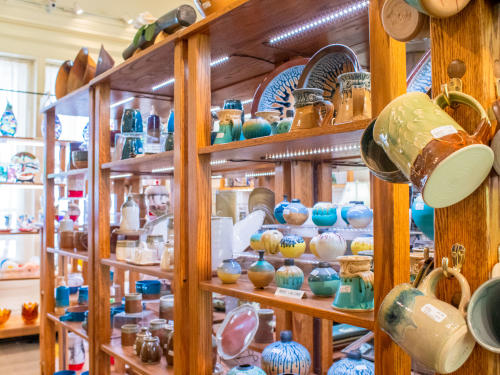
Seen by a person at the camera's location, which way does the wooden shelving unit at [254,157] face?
facing the viewer and to the left of the viewer

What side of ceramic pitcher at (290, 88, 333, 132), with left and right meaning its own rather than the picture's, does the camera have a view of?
left
